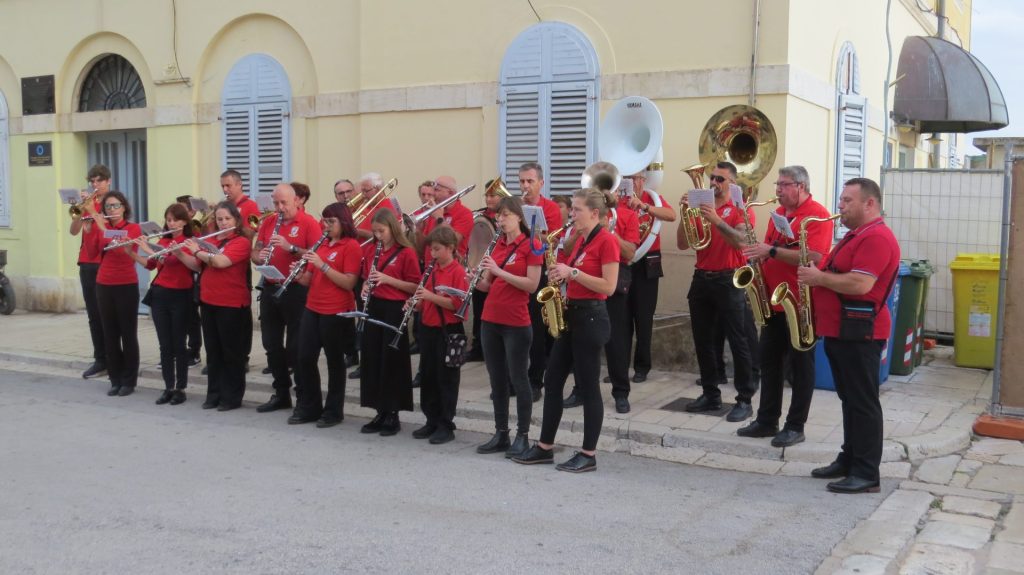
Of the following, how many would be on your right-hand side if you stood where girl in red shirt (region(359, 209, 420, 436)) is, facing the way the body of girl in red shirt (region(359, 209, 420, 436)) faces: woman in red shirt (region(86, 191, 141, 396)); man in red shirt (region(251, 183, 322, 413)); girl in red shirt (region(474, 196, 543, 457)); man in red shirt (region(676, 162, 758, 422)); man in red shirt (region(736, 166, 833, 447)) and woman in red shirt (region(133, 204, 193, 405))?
3

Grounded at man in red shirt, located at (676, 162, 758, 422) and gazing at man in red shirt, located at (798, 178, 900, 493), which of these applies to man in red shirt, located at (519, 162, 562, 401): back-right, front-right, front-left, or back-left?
back-right

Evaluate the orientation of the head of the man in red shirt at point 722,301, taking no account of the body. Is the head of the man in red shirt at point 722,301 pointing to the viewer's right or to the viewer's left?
to the viewer's left

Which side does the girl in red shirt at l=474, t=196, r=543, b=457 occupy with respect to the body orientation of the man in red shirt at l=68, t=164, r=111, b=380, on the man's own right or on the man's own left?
on the man's own left

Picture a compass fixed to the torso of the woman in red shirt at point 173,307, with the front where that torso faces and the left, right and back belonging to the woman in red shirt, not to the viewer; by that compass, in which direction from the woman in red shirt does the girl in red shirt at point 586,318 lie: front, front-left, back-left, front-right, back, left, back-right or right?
left

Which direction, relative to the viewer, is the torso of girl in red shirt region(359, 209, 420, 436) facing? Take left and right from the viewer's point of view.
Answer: facing the viewer and to the left of the viewer

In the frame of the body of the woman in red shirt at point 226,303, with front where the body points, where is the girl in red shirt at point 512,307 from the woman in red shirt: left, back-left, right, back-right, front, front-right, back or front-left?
left

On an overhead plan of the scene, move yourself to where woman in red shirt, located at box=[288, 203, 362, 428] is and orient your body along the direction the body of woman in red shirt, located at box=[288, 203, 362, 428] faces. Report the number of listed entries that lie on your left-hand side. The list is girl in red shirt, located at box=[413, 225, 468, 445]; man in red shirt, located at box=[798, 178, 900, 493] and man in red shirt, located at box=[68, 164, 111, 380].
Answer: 2

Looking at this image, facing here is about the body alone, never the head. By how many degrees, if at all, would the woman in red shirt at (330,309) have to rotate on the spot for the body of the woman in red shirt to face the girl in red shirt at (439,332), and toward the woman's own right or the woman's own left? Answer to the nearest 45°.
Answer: approximately 90° to the woman's own left

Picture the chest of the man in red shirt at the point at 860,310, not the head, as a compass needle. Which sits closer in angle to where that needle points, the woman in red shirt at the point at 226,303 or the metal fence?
the woman in red shirt

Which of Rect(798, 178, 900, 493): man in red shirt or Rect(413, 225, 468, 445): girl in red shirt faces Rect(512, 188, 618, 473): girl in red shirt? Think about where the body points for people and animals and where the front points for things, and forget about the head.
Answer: the man in red shirt

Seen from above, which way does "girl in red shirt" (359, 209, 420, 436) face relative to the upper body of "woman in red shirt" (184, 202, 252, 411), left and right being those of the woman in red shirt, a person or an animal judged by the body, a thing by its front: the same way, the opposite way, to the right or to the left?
the same way

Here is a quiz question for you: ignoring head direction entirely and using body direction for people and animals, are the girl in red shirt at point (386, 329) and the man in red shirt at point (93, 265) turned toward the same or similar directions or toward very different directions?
same or similar directions

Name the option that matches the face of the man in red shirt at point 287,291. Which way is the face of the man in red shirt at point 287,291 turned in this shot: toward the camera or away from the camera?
toward the camera

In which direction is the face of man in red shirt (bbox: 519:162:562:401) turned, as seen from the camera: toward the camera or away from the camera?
toward the camera

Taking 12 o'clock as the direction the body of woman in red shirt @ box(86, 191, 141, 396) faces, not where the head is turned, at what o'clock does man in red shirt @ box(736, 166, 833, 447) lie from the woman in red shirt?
The man in red shirt is roughly at 9 o'clock from the woman in red shirt.

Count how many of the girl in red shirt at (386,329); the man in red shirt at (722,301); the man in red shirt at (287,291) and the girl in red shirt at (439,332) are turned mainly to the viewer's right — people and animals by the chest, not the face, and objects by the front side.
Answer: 0

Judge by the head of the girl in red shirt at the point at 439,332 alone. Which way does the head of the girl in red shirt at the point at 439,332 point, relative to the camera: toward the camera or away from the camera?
toward the camera
